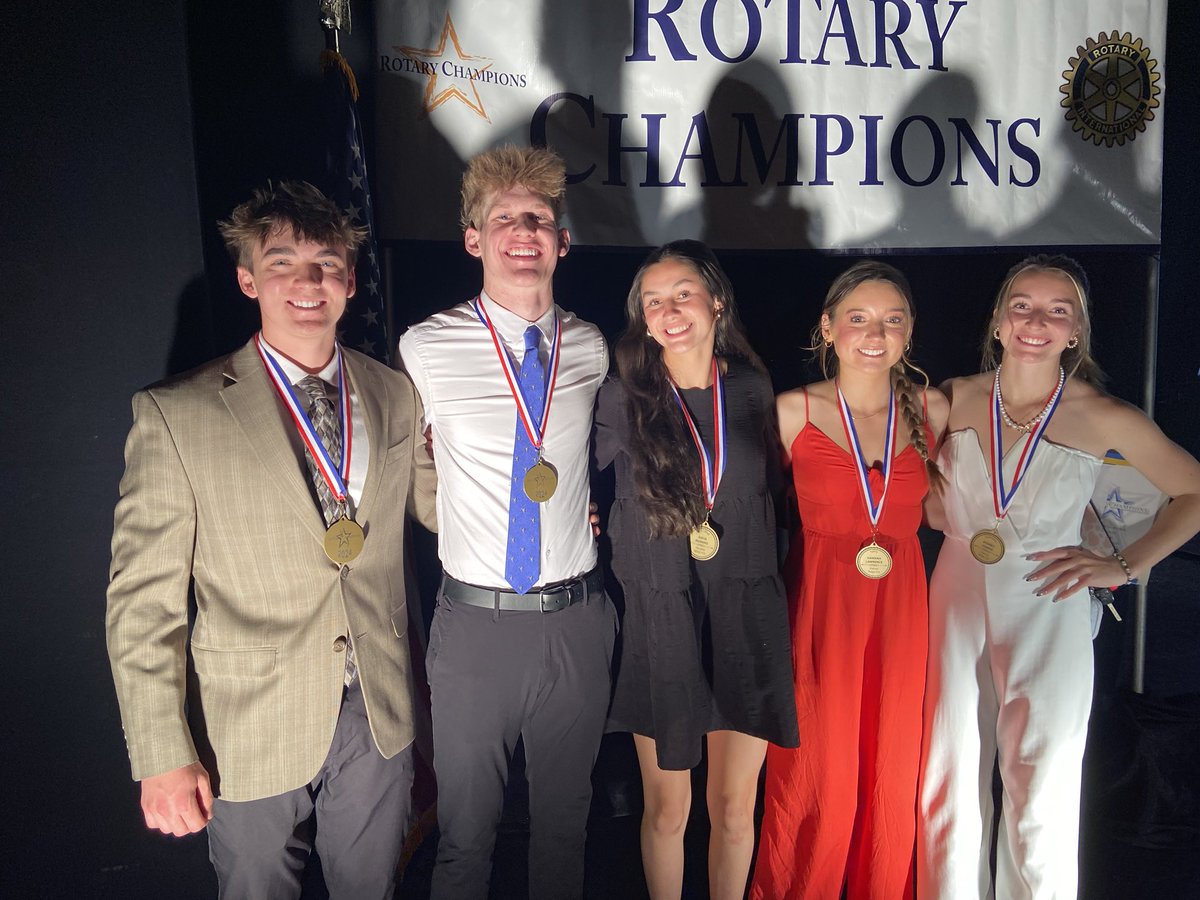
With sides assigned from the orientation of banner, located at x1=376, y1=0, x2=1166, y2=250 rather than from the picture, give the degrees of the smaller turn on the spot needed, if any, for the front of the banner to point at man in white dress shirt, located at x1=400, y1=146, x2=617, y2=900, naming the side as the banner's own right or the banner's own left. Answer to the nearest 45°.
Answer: approximately 45° to the banner's own right

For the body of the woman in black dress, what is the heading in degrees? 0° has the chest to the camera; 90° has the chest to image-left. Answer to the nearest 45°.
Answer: approximately 0°

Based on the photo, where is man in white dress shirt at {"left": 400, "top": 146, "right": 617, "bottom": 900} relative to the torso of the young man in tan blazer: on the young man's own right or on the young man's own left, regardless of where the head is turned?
on the young man's own left

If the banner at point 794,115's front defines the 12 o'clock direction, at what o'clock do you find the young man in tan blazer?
The young man in tan blazer is roughly at 1 o'clock from the banner.

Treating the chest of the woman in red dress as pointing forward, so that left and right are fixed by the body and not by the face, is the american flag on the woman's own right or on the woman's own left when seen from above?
on the woman's own right

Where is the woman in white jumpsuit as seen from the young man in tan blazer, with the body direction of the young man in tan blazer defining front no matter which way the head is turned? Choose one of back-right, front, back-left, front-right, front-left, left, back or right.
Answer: front-left

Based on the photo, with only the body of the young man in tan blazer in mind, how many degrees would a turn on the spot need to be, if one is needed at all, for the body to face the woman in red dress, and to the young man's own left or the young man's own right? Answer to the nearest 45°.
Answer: approximately 45° to the young man's own left
